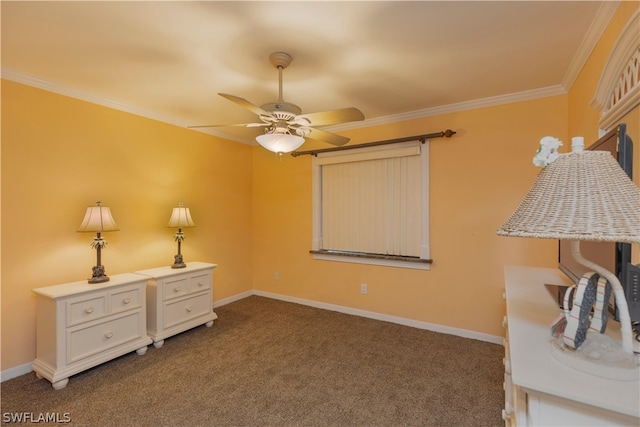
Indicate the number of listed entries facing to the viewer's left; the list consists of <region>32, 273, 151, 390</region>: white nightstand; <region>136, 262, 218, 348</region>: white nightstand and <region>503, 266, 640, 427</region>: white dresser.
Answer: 1

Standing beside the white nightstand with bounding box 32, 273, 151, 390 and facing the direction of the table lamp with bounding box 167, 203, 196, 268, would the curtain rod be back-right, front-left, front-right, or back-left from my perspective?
front-right

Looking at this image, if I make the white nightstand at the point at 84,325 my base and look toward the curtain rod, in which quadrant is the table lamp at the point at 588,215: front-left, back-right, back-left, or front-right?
front-right

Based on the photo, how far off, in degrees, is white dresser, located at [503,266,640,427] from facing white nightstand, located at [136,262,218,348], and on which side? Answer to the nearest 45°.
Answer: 0° — it already faces it

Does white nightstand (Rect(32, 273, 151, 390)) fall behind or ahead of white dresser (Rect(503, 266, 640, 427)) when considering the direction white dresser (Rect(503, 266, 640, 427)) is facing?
ahead

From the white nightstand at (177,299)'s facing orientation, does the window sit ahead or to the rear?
ahead

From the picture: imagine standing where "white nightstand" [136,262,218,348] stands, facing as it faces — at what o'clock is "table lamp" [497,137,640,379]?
The table lamp is roughly at 1 o'clock from the white nightstand.

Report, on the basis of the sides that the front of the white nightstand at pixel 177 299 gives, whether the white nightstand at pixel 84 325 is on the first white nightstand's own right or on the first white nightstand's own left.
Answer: on the first white nightstand's own right

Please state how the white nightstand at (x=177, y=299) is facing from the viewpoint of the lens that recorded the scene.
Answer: facing the viewer and to the right of the viewer

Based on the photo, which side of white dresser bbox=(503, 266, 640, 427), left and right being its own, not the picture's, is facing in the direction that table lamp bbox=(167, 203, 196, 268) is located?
front

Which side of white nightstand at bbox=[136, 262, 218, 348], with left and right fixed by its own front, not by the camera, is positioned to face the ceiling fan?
front

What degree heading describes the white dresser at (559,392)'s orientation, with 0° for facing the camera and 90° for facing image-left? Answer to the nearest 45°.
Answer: approximately 90°

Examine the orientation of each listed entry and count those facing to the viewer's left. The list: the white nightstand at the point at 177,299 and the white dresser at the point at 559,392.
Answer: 1

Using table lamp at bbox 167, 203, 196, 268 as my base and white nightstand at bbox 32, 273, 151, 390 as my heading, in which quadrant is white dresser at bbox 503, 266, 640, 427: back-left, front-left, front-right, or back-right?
front-left
